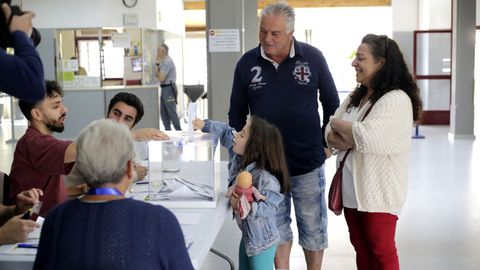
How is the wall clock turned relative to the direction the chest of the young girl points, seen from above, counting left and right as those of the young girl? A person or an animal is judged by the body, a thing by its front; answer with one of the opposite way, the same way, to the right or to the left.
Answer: to the left

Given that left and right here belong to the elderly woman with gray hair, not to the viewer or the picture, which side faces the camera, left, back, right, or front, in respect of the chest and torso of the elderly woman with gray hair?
back

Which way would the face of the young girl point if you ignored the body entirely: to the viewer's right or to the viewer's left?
to the viewer's left

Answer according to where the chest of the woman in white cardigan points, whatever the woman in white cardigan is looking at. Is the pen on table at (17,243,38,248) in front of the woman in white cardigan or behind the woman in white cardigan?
in front

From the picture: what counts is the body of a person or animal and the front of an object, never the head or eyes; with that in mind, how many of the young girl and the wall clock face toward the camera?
1

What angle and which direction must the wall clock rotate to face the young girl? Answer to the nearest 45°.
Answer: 0° — it already faces them

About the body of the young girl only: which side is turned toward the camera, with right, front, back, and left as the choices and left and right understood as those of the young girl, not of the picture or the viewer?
left

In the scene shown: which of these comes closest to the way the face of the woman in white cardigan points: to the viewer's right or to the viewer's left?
to the viewer's left

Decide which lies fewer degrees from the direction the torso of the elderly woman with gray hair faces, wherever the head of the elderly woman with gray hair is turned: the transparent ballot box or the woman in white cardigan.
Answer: the transparent ballot box

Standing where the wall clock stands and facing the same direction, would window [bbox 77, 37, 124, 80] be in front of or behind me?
in front

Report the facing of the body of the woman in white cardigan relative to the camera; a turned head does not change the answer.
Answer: to the viewer's left

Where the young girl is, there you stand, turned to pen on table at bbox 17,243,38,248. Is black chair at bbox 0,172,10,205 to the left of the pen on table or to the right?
right
